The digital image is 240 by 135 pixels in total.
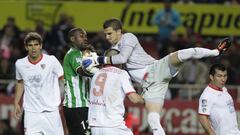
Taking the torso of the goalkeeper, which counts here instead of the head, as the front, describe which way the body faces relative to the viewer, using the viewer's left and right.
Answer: facing to the left of the viewer
